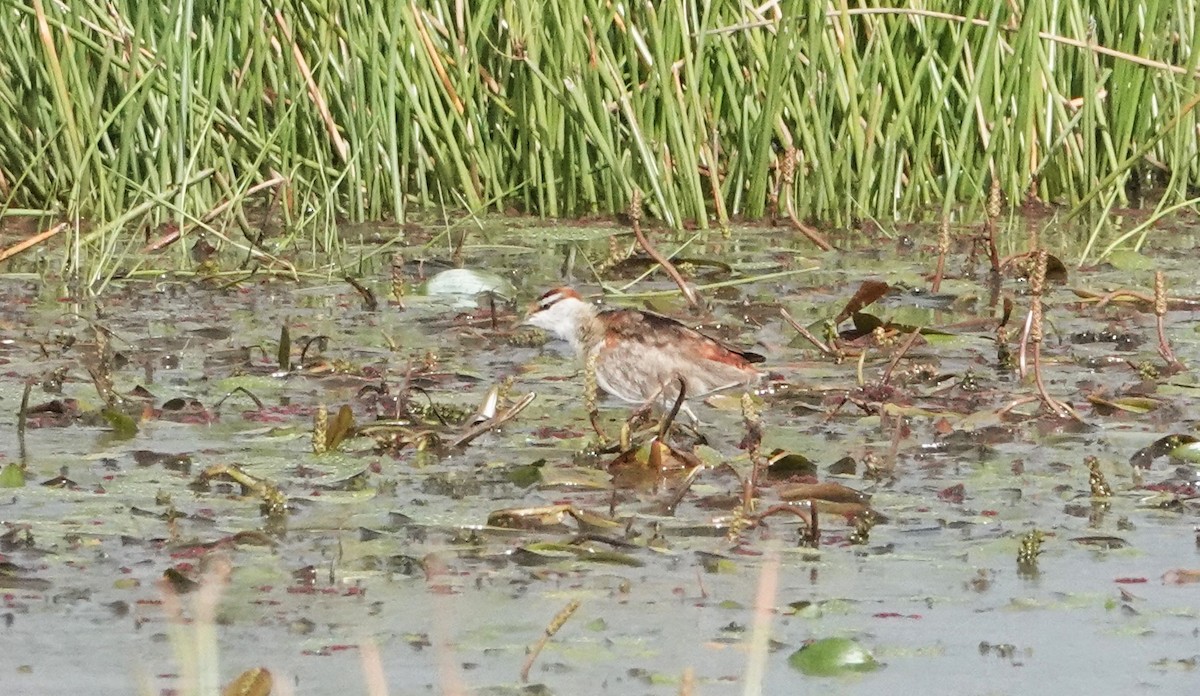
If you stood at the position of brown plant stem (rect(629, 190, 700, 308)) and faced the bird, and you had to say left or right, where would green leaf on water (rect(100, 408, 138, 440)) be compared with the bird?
right

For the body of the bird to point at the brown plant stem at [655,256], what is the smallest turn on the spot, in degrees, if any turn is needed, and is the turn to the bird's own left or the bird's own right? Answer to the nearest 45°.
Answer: approximately 90° to the bird's own right

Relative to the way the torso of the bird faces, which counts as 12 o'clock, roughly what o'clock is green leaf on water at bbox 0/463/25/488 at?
The green leaf on water is roughly at 11 o'clock from the bird.

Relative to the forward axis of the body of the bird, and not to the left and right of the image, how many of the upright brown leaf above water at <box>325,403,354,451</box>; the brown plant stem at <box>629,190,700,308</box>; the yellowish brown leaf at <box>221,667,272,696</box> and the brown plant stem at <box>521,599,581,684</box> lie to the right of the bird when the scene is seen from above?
1

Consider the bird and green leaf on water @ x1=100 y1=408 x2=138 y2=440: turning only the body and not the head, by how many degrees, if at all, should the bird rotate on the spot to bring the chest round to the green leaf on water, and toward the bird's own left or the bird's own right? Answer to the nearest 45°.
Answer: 0° — it already faces it

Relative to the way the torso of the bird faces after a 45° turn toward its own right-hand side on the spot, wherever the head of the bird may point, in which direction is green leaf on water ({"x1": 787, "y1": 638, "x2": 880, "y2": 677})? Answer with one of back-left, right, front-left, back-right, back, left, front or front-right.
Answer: back-left

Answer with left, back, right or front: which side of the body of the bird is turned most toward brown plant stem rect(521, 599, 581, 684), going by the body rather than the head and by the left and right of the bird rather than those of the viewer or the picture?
left

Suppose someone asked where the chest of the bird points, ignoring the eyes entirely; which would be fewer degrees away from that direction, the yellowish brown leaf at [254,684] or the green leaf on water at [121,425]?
the green leaf on water

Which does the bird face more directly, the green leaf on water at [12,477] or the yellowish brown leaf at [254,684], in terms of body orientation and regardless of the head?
the green leaf on water

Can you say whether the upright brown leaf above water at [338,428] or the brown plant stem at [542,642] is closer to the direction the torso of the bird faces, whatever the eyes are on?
the upright brown leaf above water

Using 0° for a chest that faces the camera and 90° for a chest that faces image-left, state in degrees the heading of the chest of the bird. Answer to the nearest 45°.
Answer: approximately 90°
